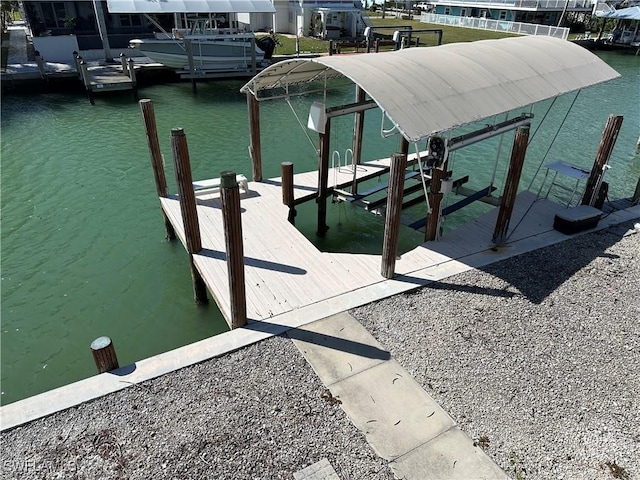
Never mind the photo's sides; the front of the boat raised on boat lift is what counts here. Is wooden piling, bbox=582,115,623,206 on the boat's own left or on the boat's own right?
on the boat's own left

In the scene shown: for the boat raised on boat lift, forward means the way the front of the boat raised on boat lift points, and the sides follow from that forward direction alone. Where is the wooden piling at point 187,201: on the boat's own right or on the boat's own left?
on the boat's own left

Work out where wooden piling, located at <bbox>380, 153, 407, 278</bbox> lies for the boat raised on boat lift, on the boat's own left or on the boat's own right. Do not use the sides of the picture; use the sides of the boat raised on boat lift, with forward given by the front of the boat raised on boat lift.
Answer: on the boat's own left

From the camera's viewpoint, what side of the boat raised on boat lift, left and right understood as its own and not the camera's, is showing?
left

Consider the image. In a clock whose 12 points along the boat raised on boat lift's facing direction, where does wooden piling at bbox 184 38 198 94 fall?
The wooden piling is roughly at 10 o'clock from the boat raised on boat lift.

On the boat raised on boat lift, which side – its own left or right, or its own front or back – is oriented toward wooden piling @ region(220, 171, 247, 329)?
left

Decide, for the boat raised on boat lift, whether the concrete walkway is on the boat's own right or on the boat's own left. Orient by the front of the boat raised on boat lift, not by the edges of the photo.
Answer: on the boat's own left

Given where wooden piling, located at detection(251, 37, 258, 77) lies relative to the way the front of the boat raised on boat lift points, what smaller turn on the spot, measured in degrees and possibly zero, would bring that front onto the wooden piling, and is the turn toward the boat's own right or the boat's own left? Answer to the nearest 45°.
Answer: approximately 180°

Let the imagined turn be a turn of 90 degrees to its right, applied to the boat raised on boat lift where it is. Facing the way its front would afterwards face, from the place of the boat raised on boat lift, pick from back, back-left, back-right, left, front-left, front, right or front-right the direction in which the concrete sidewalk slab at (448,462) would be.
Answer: back

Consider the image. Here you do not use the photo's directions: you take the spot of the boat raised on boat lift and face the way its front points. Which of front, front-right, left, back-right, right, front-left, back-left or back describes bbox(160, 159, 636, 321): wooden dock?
left
